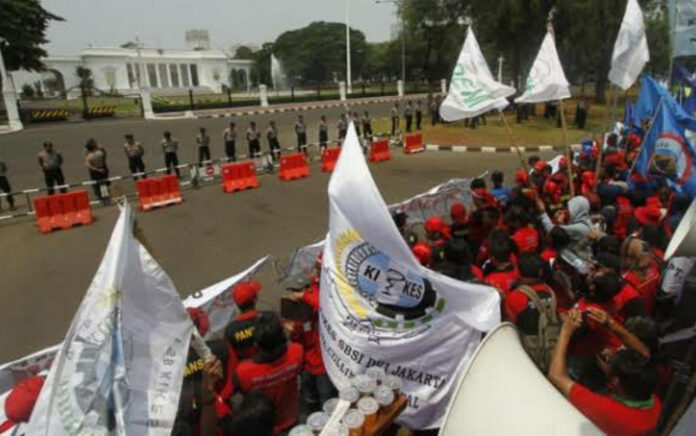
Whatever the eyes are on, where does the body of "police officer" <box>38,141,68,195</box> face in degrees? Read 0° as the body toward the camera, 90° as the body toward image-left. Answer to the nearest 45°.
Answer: approximately 0°

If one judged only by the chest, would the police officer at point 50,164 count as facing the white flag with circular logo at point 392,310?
yes

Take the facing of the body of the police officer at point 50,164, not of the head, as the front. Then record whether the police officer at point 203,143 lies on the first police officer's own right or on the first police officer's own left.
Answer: on the first police officer's own left

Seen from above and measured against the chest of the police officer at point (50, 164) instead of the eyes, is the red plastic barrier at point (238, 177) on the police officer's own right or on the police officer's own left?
on the police officer's own left

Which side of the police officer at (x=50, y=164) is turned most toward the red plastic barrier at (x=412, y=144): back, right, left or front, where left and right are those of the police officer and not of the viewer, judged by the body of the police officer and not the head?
left

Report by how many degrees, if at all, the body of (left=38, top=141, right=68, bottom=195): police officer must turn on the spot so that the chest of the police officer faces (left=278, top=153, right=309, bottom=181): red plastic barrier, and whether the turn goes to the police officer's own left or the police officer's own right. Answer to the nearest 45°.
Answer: approximately 90° to the police officer's own left

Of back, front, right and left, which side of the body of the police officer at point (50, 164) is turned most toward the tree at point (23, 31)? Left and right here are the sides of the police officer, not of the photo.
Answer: back

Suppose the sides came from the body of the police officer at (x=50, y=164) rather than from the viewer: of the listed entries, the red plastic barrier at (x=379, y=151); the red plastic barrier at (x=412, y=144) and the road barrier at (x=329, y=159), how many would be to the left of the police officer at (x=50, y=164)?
3

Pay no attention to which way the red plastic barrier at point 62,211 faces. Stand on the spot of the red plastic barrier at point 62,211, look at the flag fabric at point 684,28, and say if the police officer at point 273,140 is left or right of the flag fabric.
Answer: left

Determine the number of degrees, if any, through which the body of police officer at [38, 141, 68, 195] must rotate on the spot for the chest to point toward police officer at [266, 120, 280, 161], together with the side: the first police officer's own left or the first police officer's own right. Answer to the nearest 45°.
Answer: approximately 90° to the first police officer's own left

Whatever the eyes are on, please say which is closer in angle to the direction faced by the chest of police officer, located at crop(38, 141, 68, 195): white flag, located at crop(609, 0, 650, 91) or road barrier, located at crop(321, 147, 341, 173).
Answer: the white flag
